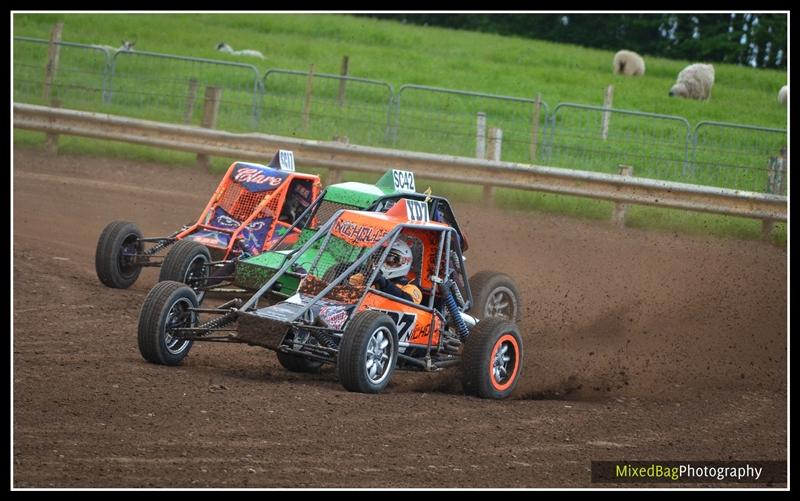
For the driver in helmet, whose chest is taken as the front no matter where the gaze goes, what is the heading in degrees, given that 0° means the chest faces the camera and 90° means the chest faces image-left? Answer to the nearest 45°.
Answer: approximately 45°

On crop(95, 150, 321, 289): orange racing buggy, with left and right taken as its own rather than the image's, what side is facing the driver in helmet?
left

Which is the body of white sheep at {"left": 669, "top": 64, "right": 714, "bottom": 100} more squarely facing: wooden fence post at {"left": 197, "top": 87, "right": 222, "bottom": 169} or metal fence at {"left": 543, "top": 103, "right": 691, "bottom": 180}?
the wooden fence post

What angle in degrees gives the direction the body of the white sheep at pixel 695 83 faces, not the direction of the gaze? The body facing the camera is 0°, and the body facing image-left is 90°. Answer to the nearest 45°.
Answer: approximately 90°

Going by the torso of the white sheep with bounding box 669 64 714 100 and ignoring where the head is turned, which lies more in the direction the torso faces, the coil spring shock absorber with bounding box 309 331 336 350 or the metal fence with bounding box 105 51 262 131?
the metal fence

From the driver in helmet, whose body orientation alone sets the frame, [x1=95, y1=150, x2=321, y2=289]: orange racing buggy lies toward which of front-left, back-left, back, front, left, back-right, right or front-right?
right

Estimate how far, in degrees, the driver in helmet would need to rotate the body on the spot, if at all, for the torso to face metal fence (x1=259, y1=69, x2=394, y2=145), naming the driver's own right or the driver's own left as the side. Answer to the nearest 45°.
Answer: approximately 135° to the driver's own right
